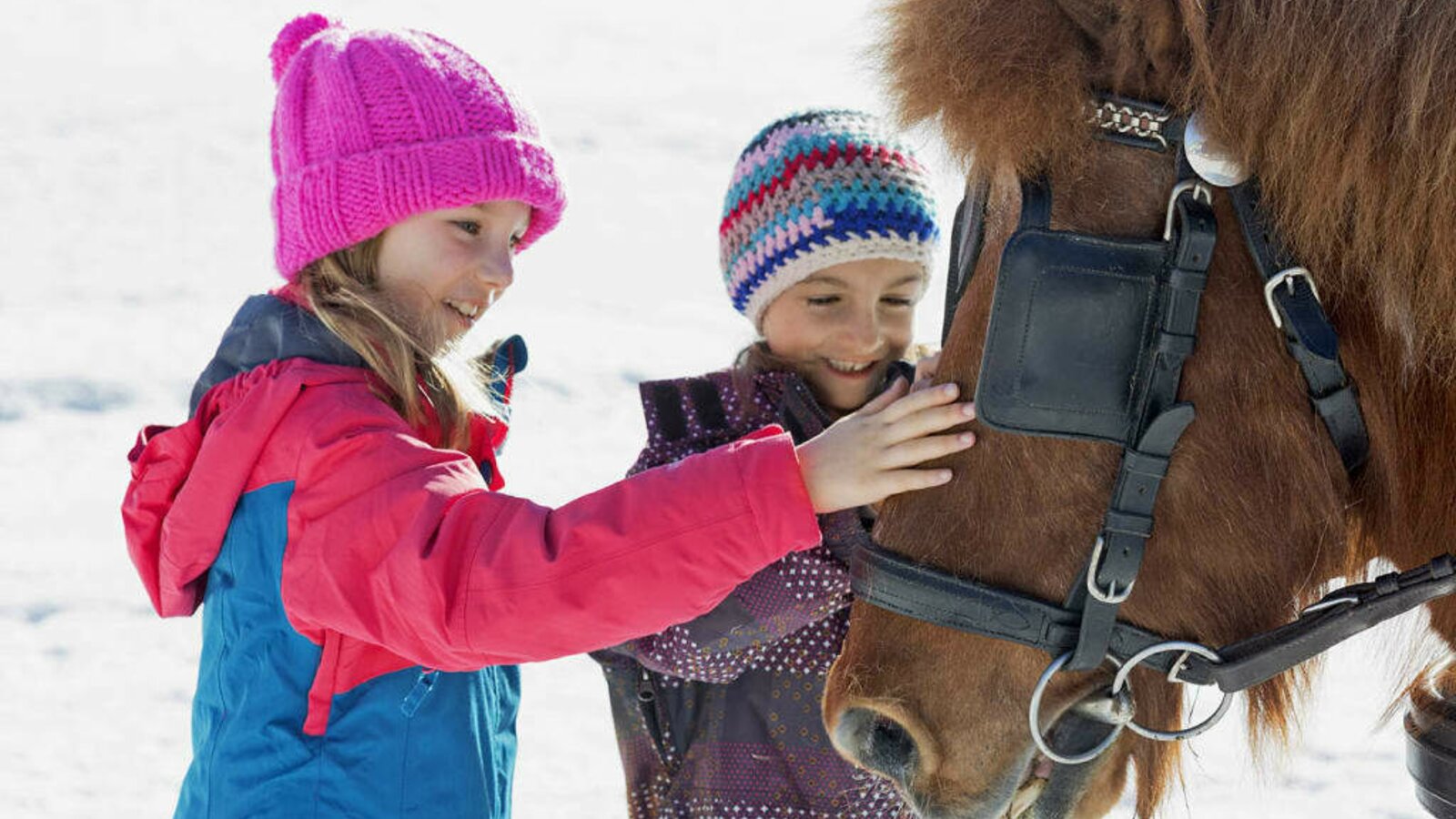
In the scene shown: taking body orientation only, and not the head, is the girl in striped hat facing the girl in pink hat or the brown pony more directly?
the brown pony

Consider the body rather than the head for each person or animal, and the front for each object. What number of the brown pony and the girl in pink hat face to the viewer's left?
1

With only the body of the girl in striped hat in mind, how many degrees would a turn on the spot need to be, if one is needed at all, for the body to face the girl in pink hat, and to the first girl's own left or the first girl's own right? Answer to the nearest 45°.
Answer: approximately 90° to the first girl's own right

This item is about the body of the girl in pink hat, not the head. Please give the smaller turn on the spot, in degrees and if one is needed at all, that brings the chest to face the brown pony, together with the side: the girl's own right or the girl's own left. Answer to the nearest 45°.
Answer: approximately 45° to the girl's own right

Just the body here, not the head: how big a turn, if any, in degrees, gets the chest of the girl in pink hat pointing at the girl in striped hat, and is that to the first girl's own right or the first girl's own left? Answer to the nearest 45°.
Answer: approximately 45° to the first girl's own left

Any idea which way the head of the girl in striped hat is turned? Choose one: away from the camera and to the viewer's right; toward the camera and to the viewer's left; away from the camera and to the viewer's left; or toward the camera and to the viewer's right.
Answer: toward the camera and to the viewer's right

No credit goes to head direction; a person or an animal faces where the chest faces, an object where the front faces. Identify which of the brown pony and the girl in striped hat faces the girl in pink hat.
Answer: the brown pony

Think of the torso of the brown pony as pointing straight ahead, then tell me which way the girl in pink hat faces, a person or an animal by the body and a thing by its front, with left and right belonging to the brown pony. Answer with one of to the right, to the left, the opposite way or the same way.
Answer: the opposite way

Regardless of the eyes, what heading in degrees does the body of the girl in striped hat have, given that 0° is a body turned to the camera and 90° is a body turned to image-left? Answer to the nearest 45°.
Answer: approximately 315°

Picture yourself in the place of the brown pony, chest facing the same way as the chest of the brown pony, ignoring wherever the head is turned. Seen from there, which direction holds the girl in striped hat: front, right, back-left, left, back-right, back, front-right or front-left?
front-right

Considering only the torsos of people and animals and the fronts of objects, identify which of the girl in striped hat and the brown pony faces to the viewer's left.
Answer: the brown pony

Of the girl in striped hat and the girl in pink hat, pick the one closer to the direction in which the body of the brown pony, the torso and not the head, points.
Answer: the girl in pink hat

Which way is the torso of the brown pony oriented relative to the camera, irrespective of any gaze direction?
to the viewer's left

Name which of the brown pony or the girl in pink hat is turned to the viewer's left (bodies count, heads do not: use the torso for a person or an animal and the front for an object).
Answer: the brown pony

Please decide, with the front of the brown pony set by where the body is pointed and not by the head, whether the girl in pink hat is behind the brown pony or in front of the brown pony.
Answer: in front

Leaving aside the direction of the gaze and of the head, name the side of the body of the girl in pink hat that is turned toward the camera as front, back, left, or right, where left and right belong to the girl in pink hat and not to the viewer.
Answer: right
